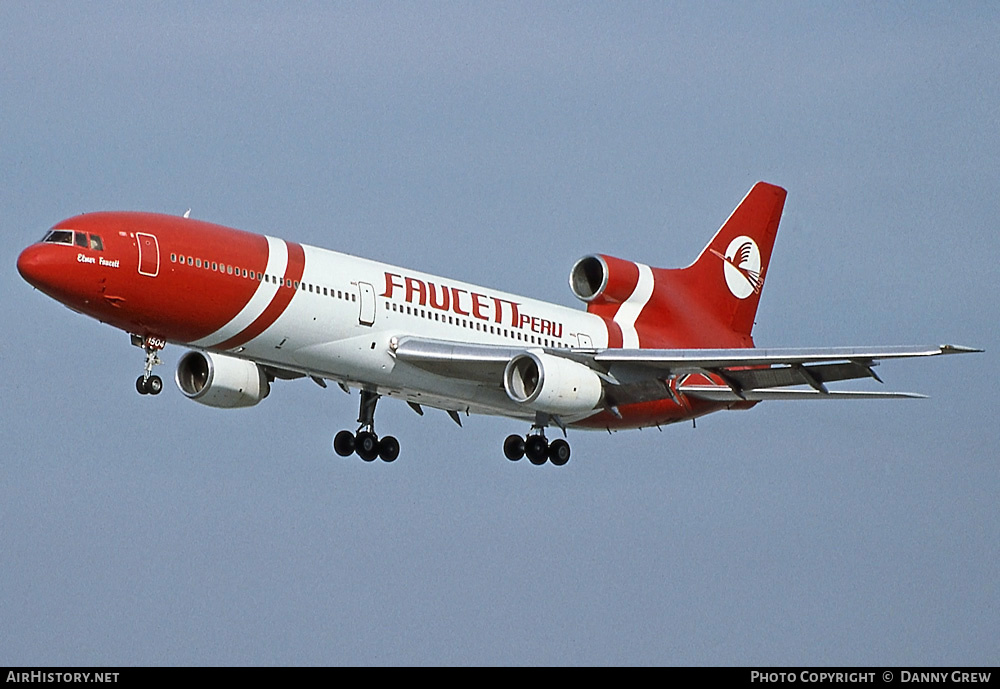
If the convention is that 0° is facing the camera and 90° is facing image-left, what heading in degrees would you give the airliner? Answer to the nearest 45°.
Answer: approximately 45°
